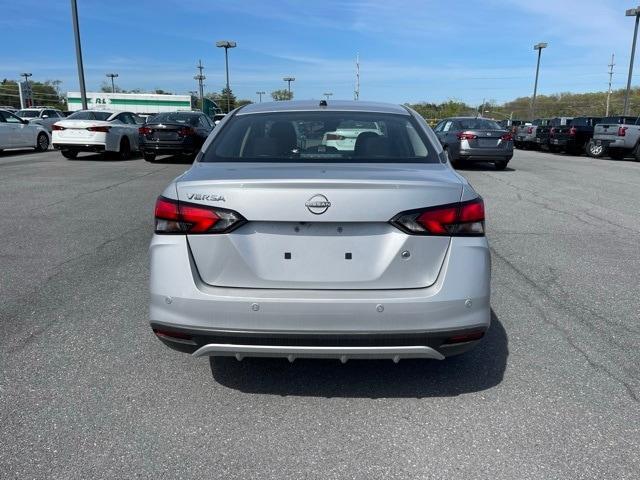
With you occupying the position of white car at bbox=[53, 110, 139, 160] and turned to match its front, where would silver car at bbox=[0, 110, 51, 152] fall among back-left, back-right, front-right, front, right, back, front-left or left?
left

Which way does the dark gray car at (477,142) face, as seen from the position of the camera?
facing away from the viewer and to the left of the viewer

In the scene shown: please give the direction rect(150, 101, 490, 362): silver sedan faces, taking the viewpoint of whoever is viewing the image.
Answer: facing away from the viewer

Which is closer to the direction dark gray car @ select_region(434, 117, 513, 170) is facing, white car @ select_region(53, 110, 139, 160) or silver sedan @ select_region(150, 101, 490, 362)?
the white car

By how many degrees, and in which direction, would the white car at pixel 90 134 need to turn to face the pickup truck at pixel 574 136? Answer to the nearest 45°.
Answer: approximately 45° to its right

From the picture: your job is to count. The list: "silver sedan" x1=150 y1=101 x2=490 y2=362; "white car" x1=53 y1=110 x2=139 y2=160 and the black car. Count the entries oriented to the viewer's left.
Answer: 0

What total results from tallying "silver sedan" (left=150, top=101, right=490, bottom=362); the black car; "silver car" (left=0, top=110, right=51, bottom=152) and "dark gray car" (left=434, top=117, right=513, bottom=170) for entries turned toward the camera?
0

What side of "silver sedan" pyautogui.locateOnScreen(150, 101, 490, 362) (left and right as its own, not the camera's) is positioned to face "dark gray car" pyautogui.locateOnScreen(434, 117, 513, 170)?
front

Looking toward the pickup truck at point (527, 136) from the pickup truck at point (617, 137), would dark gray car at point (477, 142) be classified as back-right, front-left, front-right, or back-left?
back-left

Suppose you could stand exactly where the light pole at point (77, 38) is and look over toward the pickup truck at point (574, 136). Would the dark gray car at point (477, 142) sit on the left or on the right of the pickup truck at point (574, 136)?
right

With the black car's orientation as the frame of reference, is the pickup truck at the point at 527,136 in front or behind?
in front

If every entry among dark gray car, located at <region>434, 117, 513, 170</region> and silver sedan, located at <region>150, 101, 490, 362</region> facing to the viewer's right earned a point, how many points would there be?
0

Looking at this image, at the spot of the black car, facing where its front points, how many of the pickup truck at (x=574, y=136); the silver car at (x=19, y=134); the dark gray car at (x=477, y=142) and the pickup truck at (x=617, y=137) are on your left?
1

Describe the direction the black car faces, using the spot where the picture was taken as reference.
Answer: facing away from the viewer and to the right of the viewer

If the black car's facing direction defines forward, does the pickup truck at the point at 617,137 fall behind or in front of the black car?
in front

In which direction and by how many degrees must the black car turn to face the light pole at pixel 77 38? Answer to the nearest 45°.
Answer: approximately 45° to its left

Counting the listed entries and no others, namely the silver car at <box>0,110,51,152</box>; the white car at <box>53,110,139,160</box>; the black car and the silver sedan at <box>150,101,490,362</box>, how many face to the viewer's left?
0

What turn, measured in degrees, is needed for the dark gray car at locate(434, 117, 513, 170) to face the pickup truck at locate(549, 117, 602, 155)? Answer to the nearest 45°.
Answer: approximately 45° to its right

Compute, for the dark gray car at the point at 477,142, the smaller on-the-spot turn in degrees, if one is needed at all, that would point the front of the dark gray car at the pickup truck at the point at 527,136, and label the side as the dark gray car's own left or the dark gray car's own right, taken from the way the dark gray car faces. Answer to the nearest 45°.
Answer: approximately 45° to the dark gray car's own right
